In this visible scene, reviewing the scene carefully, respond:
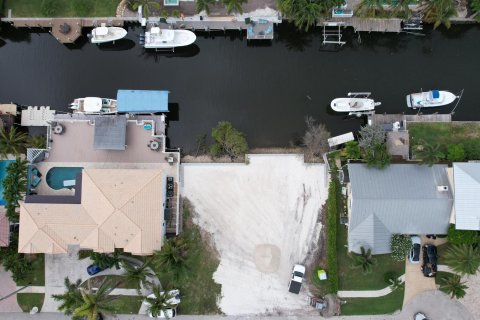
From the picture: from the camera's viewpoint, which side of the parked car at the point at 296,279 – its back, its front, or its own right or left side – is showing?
back

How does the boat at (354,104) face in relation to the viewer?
to the viewer's left
